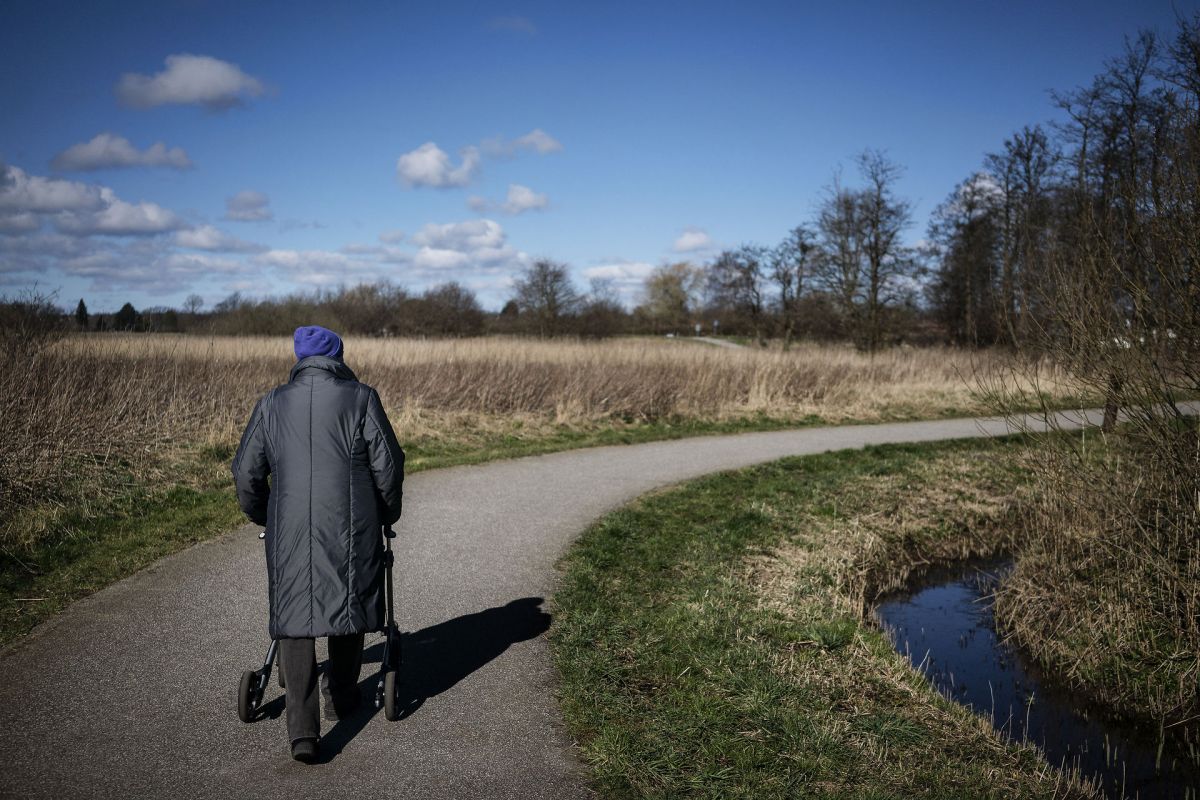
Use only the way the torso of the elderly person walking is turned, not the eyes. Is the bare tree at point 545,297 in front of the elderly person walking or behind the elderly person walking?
in front

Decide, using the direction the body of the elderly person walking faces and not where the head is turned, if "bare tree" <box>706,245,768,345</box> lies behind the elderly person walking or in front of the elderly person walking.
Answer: in front

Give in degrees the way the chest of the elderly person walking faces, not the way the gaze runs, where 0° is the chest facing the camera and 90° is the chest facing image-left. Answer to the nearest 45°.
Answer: approximately 180°

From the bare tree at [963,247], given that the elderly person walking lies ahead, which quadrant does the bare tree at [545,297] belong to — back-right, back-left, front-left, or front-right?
back-right
